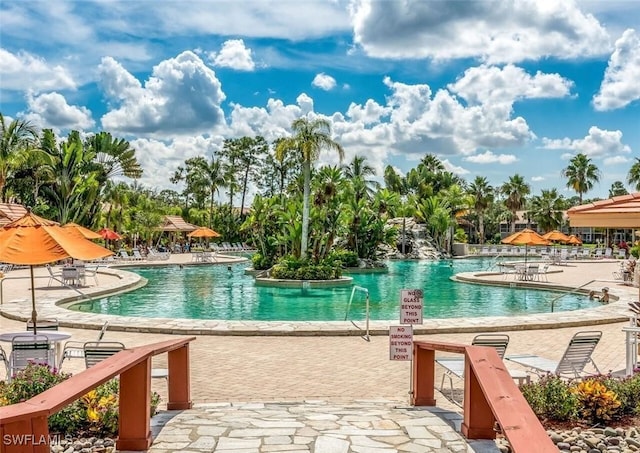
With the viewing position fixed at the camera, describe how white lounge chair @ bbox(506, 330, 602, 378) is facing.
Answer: facing away from the viewer and to the left of the viewer

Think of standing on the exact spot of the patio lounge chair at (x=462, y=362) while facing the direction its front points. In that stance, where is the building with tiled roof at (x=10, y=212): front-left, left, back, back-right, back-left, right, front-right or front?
right

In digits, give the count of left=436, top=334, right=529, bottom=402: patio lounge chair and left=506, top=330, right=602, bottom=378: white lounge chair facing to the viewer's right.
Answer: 0

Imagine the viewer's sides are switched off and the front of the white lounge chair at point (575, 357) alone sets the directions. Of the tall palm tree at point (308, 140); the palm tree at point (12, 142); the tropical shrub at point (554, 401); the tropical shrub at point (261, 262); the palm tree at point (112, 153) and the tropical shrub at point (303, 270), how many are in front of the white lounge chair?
5

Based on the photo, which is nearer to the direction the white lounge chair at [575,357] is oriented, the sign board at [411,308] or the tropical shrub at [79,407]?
the sign board

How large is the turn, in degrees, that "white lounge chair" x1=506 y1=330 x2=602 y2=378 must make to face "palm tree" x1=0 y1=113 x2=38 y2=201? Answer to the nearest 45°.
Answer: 0° — it already faces it

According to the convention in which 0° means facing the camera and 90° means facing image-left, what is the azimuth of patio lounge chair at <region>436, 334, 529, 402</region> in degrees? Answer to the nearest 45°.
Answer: approximately 45°

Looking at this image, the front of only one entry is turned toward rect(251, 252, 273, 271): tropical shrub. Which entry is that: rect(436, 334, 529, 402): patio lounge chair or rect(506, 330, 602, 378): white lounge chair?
the white lounge chair

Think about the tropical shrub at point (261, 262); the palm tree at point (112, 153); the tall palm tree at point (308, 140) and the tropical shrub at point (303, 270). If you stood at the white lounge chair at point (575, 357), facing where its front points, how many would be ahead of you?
4

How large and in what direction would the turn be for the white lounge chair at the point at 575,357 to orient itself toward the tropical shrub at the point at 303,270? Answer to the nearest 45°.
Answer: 0° — it already faces it

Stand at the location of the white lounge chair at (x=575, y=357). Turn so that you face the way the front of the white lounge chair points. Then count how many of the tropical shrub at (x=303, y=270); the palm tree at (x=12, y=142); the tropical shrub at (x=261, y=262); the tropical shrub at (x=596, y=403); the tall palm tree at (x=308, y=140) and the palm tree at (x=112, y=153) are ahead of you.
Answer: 5

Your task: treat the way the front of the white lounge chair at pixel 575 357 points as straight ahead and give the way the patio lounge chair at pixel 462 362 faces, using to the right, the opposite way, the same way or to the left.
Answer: the same way
